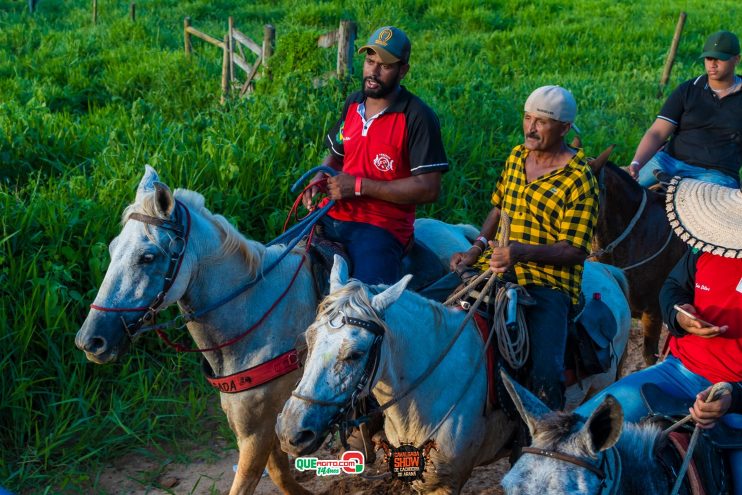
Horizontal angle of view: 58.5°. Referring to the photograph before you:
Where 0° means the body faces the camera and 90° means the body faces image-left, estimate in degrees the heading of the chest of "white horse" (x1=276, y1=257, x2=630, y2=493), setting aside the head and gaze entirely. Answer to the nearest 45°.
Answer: approximately 45°

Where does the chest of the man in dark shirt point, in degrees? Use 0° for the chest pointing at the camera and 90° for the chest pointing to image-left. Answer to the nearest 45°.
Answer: approximately 45°

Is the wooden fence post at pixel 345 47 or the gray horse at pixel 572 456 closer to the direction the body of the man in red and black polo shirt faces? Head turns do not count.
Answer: the gray horse

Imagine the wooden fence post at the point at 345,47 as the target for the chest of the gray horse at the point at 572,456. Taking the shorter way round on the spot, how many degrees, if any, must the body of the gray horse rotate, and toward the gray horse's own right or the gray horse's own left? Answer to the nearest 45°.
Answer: approximately 90° to the gray horse's own right

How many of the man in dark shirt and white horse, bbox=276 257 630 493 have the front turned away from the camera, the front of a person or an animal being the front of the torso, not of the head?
0

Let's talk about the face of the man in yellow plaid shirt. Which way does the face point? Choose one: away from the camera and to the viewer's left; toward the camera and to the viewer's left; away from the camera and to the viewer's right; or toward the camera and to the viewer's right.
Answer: toward the camera and to the viewer's left

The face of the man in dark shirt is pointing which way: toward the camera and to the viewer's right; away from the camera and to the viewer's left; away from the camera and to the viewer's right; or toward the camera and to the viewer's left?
toward the camera and to the viewer's left
